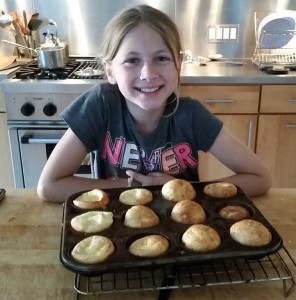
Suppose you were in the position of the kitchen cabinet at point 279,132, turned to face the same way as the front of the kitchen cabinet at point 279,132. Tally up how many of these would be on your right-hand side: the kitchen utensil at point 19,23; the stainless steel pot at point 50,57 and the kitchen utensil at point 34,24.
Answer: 3

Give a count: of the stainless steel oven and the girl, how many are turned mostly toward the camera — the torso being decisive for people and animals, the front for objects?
2

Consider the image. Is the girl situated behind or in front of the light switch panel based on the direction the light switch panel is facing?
in front

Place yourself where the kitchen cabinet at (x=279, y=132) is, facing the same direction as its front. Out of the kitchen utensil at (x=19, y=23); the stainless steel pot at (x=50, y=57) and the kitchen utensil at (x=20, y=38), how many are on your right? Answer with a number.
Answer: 3

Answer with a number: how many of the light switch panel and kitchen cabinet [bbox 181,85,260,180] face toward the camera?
2

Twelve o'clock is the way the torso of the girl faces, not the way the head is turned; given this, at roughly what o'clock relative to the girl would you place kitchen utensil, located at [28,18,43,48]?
The kitchen utensil is roughly at 5 o'clock from the girl.

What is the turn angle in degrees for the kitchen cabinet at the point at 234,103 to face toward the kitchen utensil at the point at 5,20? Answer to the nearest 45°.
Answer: approximately 90° to its right

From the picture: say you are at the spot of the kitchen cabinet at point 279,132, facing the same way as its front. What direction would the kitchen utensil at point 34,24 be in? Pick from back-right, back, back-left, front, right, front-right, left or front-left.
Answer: right
